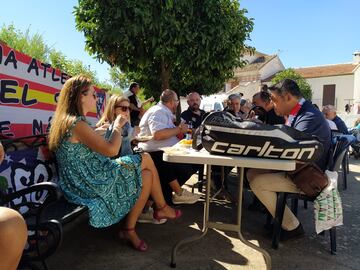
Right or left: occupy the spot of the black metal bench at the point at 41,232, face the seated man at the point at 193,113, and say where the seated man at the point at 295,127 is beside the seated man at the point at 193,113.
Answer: right

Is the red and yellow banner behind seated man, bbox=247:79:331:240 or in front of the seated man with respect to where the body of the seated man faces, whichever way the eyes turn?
in front

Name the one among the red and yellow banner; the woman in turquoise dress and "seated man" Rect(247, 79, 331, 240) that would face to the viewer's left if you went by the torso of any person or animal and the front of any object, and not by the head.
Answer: the seated man

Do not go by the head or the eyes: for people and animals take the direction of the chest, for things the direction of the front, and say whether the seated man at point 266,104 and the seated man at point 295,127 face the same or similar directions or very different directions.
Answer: same or similar directions

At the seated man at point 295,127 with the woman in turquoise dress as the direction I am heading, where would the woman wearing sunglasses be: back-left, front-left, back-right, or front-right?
front-right

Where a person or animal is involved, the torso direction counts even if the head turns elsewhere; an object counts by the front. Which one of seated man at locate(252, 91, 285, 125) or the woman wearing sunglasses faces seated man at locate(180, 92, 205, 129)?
seated man at locate(252, 91, 285, 125)

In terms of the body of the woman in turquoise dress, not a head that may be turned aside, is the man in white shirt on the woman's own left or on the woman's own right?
on the woman's own left

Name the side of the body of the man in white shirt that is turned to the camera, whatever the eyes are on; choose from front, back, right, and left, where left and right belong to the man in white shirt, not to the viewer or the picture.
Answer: right

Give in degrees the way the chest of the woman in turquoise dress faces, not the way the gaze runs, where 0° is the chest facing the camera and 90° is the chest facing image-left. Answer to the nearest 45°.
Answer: approximately 270°

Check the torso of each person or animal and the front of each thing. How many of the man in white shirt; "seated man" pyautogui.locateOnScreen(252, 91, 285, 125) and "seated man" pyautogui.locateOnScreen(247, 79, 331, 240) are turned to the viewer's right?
1

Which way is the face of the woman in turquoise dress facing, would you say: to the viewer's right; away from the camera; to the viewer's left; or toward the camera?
to the viewer's right

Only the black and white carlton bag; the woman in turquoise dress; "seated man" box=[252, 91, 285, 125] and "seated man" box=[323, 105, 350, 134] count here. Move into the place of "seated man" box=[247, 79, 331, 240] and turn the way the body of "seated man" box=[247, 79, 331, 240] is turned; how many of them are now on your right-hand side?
2

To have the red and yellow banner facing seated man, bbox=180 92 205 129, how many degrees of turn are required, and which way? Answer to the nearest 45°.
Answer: approximately 90° to its left

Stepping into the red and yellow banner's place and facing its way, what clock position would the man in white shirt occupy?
The man in white shirt is roughly at 10 o'clock from the red and yellow banner.

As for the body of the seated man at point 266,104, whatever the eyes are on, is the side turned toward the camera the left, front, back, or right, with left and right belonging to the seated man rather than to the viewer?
left

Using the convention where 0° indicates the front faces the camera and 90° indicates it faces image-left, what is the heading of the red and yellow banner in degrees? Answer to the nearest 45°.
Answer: approximately 315°

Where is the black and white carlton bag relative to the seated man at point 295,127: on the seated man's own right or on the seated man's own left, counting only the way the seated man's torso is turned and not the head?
on the seated man's own left
